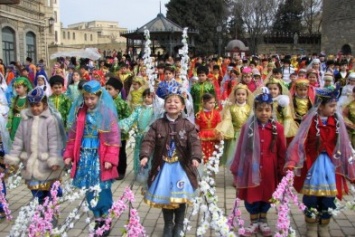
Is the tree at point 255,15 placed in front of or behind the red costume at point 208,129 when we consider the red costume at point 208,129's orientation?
behind

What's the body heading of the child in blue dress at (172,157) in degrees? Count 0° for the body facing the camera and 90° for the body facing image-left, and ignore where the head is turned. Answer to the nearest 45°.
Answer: approximately 0°

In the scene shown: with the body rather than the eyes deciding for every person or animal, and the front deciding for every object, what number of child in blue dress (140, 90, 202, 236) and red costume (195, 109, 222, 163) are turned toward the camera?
2

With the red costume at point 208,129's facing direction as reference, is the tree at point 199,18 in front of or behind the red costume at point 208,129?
behind

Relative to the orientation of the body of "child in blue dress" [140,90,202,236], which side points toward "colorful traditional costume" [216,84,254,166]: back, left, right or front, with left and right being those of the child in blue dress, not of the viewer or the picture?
back

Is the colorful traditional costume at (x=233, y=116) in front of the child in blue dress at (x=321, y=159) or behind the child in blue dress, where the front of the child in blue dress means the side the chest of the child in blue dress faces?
behind

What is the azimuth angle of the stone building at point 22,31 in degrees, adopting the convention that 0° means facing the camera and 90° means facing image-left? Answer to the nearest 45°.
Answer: approximately 315°

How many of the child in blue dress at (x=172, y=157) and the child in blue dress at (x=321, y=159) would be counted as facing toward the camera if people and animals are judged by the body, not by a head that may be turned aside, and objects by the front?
2

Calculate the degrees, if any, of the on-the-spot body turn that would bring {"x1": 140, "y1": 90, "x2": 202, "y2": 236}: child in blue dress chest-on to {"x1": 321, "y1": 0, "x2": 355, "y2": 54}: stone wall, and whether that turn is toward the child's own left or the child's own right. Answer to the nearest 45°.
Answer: approximately 135° to the child's own left
